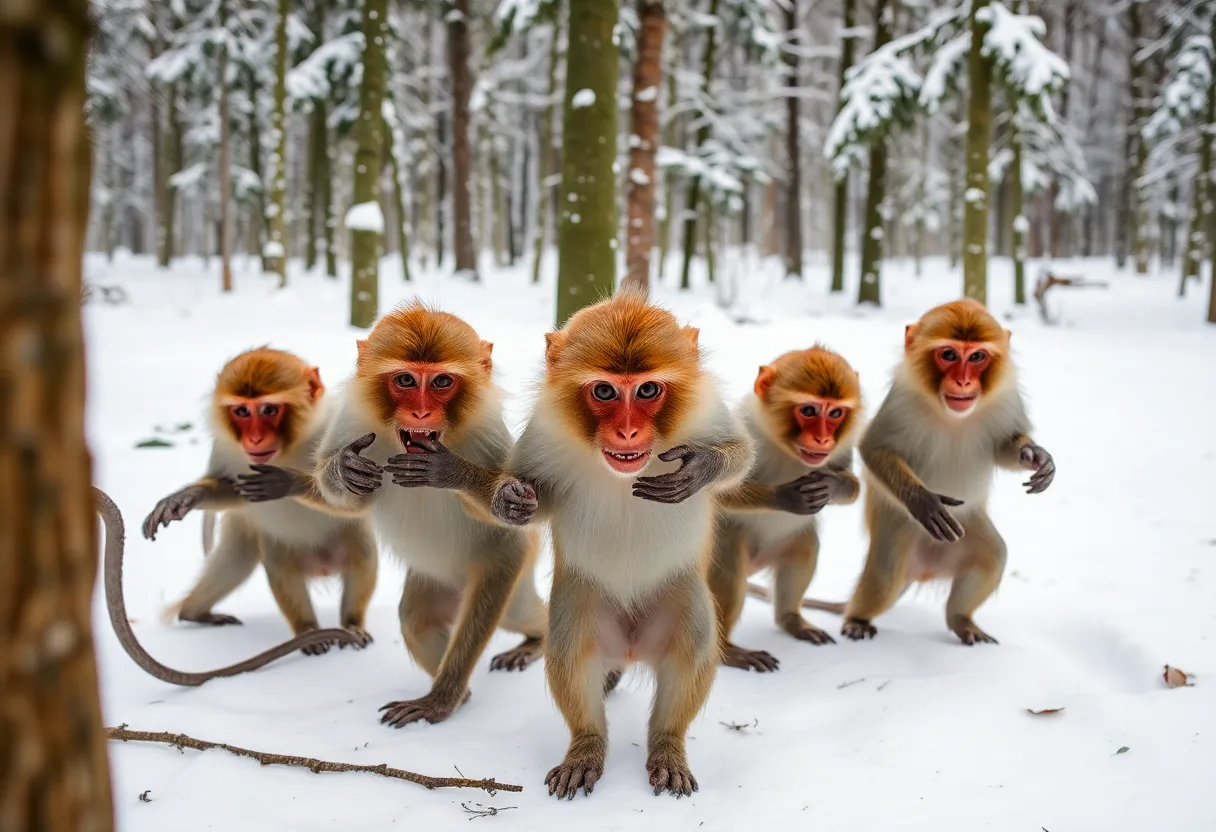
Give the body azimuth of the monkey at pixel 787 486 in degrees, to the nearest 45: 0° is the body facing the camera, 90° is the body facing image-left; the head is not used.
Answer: approximately 315°

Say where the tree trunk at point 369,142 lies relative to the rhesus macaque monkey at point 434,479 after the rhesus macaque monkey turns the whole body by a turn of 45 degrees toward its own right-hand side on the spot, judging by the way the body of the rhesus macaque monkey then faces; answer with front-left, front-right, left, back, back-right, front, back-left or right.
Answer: back-right

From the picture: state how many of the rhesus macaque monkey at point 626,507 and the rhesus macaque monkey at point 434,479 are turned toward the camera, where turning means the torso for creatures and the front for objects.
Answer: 2

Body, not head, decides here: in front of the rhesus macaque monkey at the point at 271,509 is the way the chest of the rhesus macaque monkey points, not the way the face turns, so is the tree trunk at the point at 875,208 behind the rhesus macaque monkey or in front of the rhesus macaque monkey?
behind

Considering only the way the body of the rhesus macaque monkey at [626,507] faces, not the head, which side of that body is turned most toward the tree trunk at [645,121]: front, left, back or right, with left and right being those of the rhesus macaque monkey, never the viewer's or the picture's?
back

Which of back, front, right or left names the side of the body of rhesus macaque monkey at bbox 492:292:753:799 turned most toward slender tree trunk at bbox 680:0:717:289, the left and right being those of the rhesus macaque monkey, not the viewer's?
back

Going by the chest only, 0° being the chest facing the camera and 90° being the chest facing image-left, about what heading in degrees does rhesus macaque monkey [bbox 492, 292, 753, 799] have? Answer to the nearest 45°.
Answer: approximately 0°

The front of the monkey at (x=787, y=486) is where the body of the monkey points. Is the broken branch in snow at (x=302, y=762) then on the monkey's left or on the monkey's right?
on the monkey's right

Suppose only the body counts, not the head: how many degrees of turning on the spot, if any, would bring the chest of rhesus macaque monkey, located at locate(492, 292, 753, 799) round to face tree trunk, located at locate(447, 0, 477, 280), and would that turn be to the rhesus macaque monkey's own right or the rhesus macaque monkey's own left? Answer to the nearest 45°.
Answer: approximately 180°
